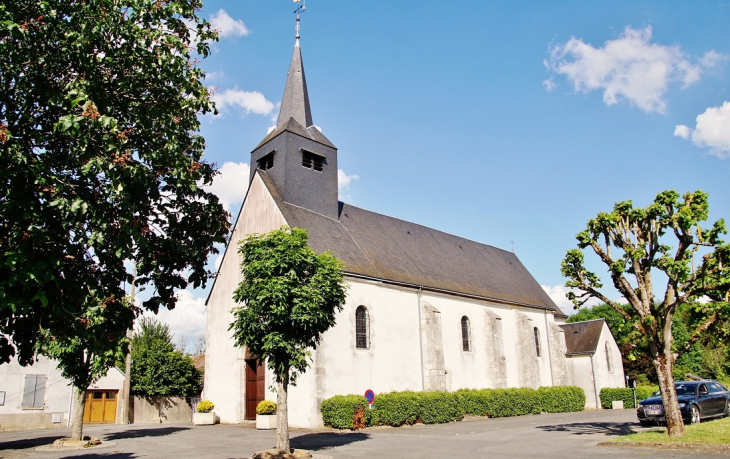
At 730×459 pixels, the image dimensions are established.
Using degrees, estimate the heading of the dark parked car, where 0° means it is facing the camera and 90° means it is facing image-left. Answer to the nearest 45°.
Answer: approximately 45°

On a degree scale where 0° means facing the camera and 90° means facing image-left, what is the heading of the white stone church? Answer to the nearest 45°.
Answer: approximately 45°

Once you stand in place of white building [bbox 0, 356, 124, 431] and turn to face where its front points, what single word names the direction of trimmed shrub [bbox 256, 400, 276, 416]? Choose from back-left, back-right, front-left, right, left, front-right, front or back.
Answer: front-left

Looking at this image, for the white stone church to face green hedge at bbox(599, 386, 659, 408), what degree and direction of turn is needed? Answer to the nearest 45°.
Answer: approximately 180°

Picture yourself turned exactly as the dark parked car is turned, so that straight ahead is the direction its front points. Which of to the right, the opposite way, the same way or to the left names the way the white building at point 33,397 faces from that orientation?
to the left

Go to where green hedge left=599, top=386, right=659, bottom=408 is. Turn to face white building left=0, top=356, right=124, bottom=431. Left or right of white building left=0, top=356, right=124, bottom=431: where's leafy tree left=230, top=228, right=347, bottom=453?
left

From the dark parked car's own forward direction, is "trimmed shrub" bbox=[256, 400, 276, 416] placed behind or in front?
in front

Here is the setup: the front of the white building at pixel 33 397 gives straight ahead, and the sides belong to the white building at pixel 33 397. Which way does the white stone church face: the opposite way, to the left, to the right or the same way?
to the right

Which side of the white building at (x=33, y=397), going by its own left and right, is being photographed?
front

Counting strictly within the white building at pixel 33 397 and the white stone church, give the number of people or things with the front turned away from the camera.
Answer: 0

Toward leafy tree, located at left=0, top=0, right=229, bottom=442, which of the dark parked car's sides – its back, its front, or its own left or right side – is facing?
front
